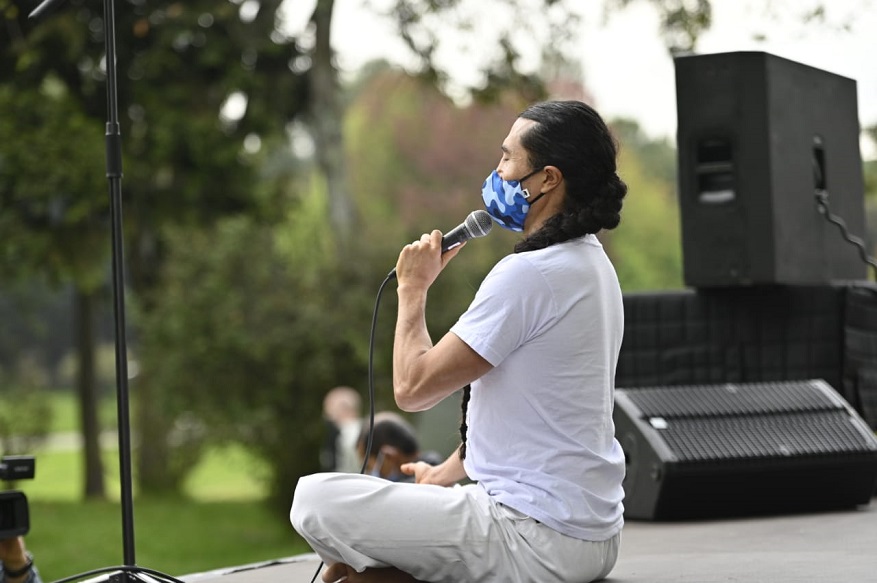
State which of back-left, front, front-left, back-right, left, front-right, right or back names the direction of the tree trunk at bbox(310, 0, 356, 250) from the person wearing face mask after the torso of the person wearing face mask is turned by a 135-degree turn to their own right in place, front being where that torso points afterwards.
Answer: front-left

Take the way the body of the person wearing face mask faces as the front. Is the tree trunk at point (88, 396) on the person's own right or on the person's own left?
on the person's own right

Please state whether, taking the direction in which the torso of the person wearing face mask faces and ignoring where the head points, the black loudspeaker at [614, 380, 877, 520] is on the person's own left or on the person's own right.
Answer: on the person's own right

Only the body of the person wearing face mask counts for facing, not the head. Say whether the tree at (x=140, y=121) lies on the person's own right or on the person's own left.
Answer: on the person's own right

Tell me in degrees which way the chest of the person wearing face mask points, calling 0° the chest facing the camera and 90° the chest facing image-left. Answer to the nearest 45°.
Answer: approximately 90°

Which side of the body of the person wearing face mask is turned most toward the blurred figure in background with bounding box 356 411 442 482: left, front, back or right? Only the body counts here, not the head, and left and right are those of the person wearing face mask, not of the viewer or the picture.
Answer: right

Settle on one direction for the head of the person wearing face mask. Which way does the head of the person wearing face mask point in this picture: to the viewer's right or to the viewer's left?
to the viewer's left

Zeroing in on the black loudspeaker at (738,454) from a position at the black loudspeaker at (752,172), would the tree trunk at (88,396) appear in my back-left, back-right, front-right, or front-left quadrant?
back-right
